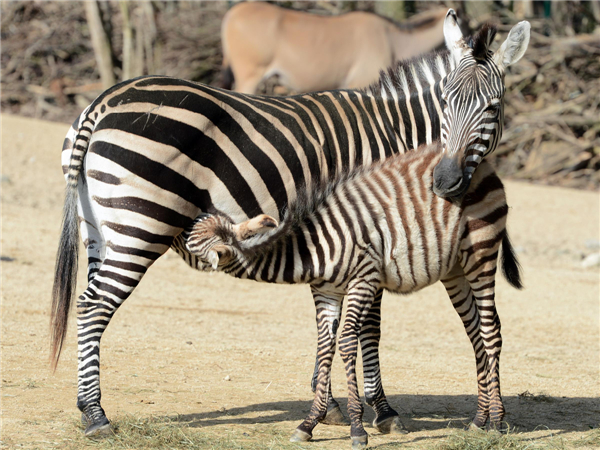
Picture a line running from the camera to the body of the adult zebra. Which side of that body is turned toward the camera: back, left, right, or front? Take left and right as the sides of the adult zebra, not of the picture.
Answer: right

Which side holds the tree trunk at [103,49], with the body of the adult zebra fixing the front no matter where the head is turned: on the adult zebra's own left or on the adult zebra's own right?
on the adult zebra's own left
